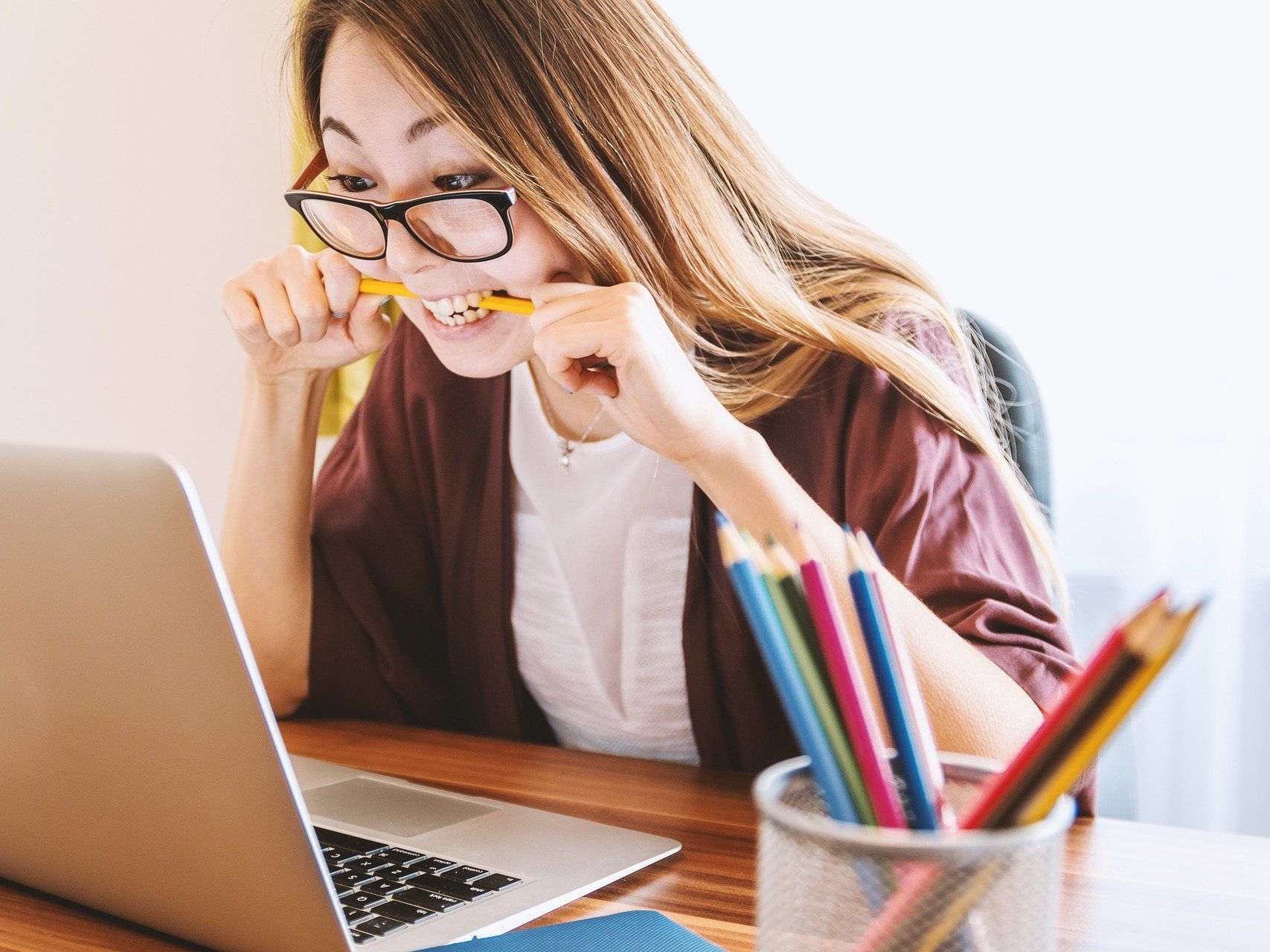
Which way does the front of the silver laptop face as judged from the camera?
facing away from the viewer and to the right of the viewer

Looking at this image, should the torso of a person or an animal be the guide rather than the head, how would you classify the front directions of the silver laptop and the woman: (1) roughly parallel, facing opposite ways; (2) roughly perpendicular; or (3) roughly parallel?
roughly parallel, facing opposite ways

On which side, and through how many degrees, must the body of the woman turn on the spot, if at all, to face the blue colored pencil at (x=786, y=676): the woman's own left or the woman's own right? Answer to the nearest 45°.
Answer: approximately 45° to the woman's own left

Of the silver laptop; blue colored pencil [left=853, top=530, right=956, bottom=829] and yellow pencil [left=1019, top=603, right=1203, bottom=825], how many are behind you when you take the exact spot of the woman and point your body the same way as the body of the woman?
0

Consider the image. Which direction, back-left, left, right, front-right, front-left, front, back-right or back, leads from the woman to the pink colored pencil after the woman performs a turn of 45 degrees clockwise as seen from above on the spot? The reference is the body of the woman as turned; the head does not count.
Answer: left

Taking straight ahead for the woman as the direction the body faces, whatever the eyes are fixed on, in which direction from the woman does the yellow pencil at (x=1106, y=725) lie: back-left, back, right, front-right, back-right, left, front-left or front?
front-left

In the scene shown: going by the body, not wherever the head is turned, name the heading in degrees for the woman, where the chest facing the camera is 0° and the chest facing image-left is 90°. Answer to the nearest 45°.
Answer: approximately 45°

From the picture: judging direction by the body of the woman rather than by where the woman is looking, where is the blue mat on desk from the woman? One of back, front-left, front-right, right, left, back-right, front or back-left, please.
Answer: front-left

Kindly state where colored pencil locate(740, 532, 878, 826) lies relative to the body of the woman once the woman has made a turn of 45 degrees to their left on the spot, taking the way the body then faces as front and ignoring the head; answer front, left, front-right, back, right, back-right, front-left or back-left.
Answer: front

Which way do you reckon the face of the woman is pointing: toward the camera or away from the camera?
toward the camera
